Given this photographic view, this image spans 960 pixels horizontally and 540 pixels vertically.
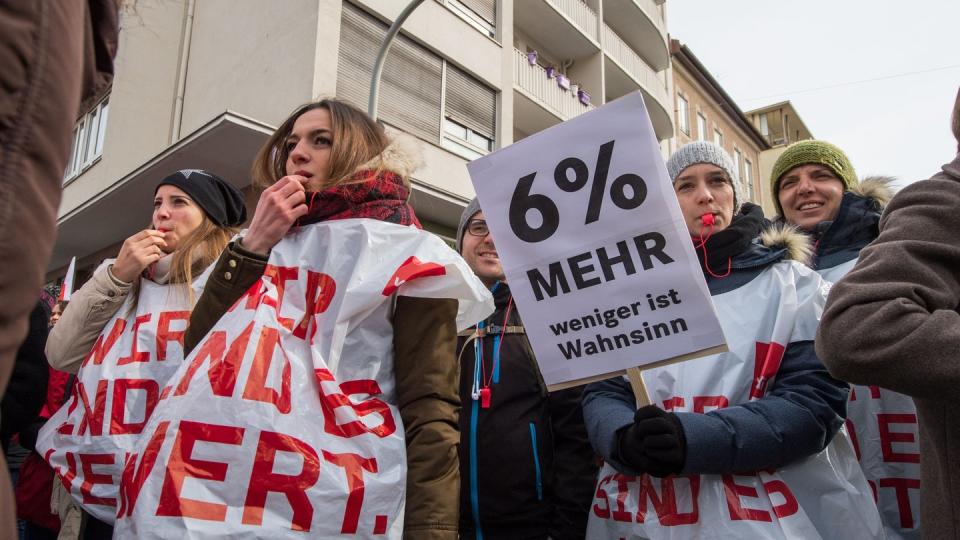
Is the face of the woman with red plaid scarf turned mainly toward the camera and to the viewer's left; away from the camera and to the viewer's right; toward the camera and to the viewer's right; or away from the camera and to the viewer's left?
toward the camera and to the viewer's left

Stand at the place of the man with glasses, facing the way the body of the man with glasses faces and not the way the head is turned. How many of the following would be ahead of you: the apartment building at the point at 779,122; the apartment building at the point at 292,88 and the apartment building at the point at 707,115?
0

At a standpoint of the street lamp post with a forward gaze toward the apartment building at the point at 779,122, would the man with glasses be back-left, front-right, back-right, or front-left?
back-right

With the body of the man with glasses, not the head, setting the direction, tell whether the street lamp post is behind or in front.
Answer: behind

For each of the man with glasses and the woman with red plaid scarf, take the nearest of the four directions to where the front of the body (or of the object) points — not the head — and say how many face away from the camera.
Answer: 0

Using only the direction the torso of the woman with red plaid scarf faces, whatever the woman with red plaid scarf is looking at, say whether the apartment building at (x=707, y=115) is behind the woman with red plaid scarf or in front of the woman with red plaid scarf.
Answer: behind

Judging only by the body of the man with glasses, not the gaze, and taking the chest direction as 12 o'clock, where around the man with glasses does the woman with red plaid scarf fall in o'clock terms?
The woman with red plaid scarf is roughly at 1 o'clock from the man with glasses.

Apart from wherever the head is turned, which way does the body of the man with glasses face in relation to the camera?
toward the camera

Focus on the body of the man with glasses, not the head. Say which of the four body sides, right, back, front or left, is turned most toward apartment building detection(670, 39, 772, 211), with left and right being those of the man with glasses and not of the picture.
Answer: back

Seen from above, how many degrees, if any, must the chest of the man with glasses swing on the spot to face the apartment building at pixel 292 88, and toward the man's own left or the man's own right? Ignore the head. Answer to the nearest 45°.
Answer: approximately 135° to the man's own right

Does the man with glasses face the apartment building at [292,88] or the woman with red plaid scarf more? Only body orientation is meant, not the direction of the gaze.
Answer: the woman with red plaid scarf

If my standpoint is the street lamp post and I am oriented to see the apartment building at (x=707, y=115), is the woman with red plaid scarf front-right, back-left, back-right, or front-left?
back-right

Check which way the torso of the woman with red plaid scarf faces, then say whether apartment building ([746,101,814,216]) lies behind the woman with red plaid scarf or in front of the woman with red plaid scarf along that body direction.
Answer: behind

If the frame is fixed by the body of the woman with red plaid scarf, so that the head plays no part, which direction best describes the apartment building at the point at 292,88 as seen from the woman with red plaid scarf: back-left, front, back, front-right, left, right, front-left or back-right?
back-right

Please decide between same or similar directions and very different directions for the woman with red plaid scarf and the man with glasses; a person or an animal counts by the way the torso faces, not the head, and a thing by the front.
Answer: same or similar directions

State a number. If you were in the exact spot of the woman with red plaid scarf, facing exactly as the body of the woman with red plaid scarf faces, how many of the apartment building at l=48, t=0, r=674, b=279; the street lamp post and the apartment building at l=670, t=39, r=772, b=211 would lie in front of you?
0

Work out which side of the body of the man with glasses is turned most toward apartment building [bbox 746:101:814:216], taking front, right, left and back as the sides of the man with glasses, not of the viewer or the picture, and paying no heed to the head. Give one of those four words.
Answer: back
